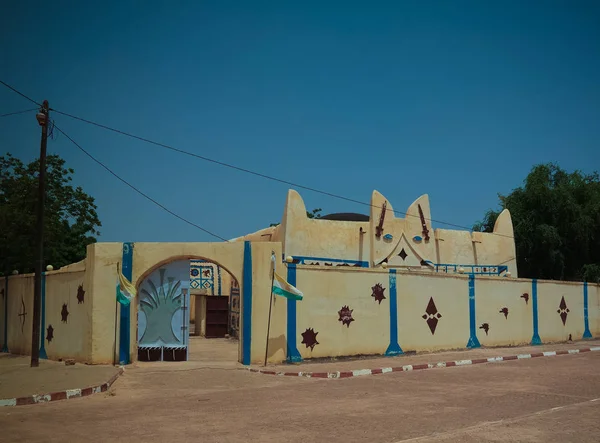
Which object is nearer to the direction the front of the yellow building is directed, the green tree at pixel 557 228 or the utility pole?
the utility pole

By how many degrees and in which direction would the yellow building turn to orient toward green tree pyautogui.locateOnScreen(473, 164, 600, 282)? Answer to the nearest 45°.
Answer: approximately 135° to its left

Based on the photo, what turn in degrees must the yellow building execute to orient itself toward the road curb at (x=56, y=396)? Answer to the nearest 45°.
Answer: approximately 45° to its right

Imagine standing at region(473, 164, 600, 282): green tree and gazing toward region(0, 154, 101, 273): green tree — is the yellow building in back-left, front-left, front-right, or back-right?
front-left

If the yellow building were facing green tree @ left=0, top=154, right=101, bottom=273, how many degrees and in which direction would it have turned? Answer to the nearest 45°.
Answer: approximately 135° to its right

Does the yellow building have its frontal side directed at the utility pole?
no

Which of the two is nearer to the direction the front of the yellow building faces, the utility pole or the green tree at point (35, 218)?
the utility pole

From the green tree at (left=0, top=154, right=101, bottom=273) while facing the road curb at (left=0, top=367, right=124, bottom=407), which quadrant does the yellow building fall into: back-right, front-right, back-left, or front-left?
front-left

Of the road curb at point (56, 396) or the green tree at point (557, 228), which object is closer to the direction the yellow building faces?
the road curb

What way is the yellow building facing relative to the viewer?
toward the camera
